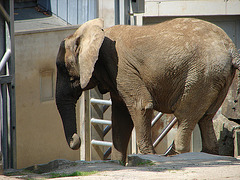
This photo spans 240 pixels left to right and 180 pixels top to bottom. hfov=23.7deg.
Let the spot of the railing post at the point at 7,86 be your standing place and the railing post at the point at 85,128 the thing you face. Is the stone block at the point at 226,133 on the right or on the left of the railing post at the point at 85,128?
right

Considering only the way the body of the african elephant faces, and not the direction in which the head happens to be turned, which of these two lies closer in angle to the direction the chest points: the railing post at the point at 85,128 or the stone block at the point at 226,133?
the railing post

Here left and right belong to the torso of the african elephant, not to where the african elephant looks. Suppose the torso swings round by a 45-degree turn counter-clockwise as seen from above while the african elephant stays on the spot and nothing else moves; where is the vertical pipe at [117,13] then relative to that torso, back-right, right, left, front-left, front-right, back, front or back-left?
back-right

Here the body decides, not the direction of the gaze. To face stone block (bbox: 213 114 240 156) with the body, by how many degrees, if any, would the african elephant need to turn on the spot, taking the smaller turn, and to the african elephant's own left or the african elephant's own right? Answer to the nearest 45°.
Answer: approximately 135° to the african elephant's own right

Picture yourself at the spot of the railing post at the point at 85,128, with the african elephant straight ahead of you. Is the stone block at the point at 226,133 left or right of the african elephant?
left

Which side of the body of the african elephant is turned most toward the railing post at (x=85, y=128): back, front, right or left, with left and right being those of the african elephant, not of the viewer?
right

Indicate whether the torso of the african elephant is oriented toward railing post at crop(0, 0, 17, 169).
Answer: yes

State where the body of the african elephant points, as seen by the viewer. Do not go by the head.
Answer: to the viewer's left
